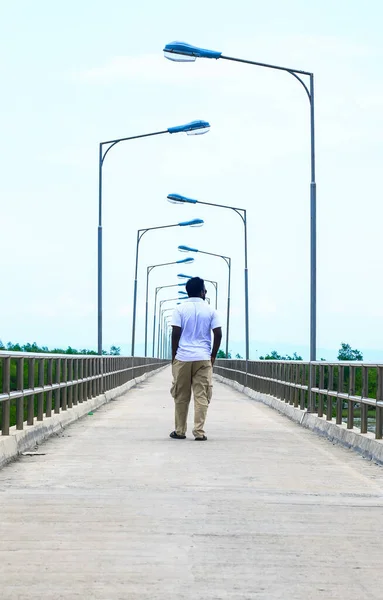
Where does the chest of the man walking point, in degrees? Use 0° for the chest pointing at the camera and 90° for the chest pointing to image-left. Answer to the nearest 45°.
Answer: approximately 180°

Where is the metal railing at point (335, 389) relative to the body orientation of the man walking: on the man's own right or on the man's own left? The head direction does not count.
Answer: on the man's own right
